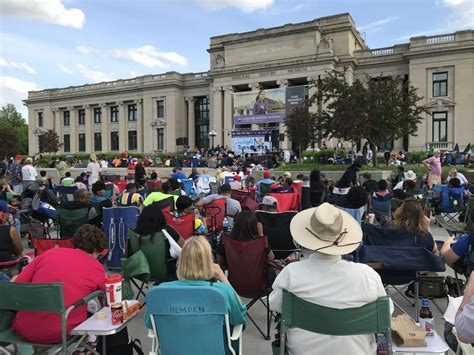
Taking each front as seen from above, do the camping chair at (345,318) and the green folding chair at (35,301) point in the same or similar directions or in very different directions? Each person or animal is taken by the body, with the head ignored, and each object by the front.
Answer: same or similar directions

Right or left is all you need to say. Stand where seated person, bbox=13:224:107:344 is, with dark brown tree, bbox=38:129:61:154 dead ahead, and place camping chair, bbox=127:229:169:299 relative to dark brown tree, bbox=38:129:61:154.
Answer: right

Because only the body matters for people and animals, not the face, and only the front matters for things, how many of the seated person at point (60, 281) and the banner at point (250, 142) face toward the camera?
1

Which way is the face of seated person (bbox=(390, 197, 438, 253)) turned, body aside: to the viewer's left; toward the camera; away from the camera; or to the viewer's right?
away from the camera

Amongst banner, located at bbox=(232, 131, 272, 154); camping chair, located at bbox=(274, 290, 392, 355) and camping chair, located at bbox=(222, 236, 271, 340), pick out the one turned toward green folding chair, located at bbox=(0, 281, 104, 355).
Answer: the banner

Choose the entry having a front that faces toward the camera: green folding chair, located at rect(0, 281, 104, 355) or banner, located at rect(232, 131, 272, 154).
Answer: the banner

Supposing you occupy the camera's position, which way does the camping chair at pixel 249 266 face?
facing away from the viewer

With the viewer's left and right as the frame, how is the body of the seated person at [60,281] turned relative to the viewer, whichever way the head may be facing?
facing away from the viewer and to the right of the viewer

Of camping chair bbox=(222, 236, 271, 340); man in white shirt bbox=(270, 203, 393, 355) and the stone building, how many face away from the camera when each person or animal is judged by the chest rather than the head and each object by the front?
2

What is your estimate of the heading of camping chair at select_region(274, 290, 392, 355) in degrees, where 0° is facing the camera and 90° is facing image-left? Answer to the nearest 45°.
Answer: approximately 180°

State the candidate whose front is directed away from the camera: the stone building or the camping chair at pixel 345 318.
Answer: the camping chair

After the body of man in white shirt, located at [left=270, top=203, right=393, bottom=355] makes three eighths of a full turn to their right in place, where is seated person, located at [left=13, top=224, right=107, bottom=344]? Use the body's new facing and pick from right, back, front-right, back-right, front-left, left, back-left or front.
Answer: back-right

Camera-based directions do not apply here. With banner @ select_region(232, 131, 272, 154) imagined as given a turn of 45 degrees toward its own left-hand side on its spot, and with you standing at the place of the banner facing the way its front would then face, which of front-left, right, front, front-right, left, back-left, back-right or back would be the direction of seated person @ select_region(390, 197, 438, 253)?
front-right

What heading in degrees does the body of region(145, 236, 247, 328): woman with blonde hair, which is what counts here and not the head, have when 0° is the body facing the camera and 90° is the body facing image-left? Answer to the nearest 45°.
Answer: approximately 180°

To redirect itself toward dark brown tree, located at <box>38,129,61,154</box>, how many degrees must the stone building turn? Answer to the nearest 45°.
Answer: approximately 45° to its right

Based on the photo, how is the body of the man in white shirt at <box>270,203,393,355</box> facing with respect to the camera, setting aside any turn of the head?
away from the camera

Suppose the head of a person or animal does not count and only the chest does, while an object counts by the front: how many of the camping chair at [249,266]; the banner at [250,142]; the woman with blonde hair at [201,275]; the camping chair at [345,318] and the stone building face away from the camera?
3

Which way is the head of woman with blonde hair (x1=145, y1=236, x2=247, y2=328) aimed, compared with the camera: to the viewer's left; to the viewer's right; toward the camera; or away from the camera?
away from the camera

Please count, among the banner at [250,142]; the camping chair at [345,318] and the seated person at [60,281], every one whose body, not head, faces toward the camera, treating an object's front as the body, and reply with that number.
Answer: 1

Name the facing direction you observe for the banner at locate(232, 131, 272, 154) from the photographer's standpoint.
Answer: facing the viewer

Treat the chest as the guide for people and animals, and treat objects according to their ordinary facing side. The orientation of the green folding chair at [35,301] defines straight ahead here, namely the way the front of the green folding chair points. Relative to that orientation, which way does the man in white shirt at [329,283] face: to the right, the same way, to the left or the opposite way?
the same way

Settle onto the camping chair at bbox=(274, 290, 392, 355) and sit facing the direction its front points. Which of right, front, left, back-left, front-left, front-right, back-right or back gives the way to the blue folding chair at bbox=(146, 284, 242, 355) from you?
left

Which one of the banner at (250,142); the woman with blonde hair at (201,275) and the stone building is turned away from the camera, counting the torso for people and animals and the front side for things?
the woman with blonde hair
